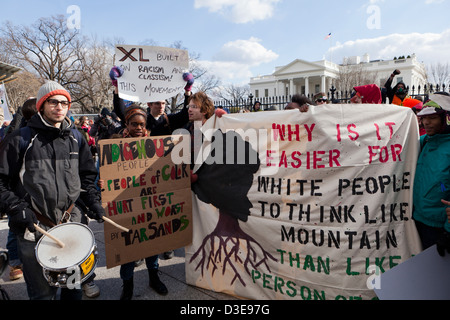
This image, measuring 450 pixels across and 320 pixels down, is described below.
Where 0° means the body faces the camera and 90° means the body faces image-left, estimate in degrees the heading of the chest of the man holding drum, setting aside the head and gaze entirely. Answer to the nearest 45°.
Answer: approximately 315°

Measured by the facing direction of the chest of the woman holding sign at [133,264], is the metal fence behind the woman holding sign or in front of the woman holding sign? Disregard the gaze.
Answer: behind

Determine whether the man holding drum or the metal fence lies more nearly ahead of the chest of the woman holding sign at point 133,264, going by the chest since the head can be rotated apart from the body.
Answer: the man holding drum

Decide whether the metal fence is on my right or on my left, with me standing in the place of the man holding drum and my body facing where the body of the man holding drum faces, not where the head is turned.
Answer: on my left

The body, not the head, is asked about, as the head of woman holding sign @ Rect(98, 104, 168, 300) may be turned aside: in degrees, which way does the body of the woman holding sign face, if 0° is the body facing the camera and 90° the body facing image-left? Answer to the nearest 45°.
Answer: approximately 0°
